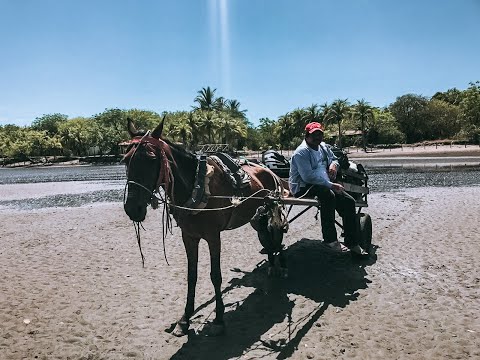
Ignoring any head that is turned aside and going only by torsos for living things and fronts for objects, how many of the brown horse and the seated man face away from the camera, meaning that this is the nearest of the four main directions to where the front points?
0

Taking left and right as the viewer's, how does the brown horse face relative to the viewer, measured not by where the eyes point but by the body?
facing the viewer and to the left of the viewer

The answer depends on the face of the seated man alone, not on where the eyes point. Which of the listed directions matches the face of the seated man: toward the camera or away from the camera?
toward the camera

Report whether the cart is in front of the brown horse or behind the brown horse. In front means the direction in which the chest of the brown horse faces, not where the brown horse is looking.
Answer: behind

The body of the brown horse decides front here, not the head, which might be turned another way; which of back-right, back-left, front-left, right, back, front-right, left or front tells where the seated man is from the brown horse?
back
